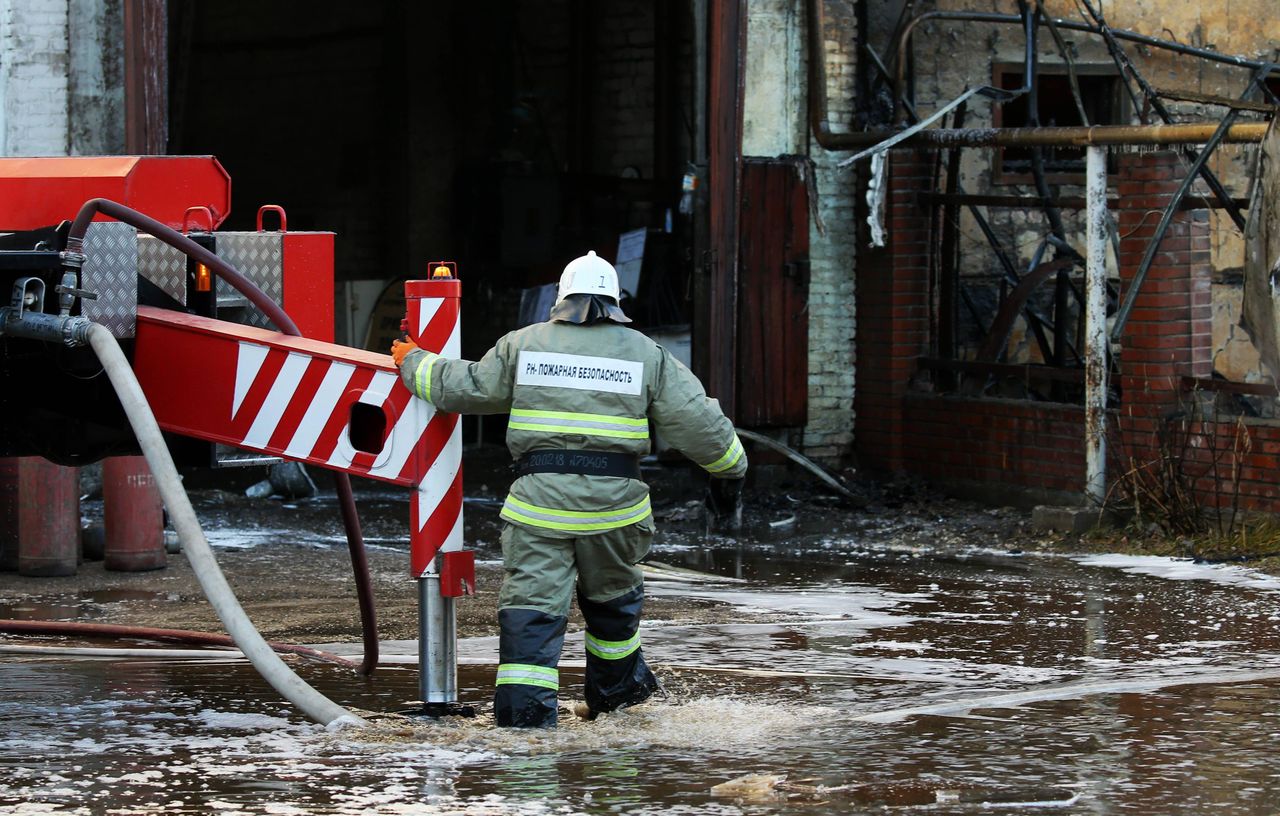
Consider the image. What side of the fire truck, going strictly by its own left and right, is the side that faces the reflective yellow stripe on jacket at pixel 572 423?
right

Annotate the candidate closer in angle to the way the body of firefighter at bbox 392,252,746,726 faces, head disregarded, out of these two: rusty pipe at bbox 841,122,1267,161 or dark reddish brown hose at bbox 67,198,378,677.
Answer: the rusty pipe

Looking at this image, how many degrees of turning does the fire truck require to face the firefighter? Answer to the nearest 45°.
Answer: approximately 90° to its right

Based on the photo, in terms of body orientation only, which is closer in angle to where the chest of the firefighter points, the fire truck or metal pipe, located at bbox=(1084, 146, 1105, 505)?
the metal pipe

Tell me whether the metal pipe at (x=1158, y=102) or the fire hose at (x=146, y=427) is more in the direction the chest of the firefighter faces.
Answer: the metal pipe

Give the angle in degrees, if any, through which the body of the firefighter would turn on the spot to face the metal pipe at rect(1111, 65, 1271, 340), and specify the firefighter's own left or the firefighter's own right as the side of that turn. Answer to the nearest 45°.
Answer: approximately 45° to the firefighter's own right

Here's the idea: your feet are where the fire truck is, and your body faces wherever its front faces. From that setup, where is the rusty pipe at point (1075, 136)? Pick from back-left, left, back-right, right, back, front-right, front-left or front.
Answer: front-right

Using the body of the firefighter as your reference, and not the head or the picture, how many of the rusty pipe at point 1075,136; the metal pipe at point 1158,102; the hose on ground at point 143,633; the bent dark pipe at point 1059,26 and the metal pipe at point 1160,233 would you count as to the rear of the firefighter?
0

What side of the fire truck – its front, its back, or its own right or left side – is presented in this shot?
back

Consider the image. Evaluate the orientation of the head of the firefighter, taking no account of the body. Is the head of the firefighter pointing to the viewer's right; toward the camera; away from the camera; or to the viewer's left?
away from the camera

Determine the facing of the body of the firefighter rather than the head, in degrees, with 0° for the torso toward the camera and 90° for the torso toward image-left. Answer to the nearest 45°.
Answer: approximately 180°

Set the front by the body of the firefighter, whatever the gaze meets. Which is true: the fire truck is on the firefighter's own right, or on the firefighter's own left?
on the firefighter's own left

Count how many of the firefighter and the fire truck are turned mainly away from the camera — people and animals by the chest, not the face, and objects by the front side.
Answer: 2

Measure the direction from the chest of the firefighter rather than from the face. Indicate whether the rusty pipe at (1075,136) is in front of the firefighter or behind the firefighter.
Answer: in front

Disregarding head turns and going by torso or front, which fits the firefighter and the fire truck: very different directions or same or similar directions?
same or similar directions
